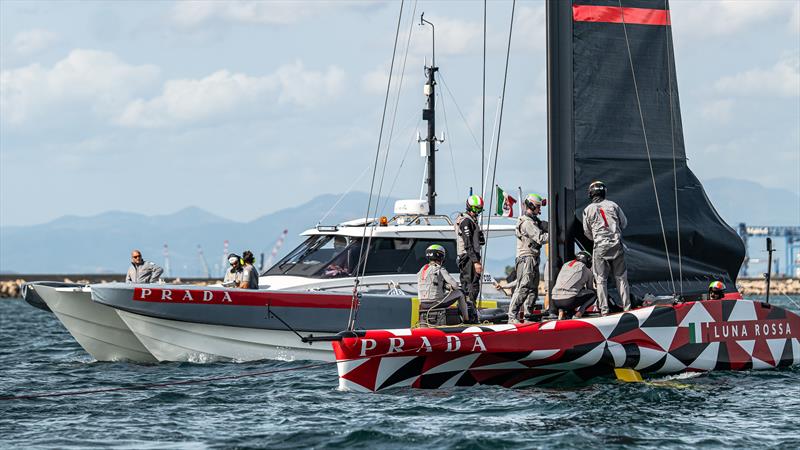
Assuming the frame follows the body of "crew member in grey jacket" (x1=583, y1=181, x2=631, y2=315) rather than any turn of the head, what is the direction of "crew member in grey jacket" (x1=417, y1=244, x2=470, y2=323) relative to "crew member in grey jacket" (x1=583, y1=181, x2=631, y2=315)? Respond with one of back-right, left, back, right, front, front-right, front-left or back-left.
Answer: left

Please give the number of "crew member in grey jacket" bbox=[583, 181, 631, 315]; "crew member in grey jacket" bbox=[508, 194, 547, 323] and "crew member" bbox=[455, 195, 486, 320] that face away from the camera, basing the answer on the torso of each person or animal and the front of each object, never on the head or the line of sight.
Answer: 1

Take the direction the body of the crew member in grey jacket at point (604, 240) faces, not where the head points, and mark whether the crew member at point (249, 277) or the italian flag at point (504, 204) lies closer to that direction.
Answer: the italian flag

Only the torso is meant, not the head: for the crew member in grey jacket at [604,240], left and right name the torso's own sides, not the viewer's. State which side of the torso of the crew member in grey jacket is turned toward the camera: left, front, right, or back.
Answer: back

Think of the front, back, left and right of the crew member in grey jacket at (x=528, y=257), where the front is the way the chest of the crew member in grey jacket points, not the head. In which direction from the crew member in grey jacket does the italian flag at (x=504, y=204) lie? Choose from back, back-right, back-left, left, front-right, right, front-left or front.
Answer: left

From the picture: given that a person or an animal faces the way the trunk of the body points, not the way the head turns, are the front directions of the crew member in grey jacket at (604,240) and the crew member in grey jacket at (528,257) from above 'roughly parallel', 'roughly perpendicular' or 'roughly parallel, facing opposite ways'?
roughly perpendicular
